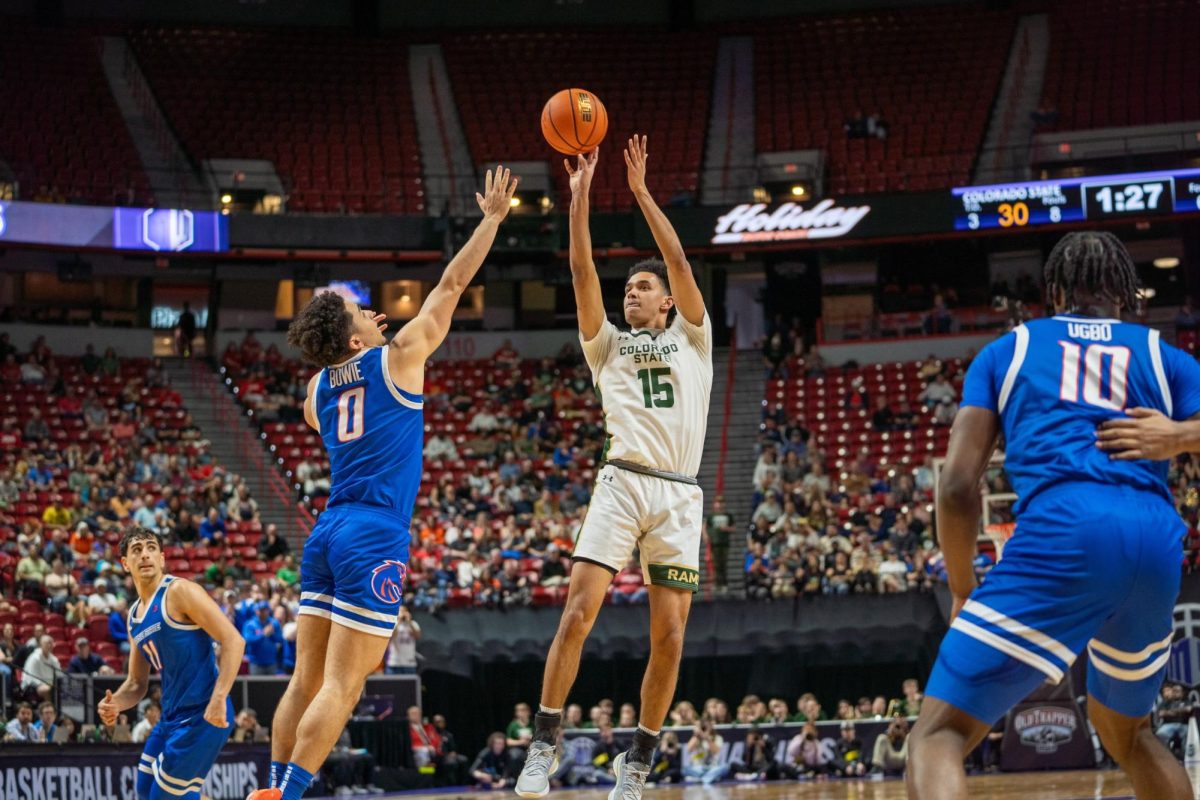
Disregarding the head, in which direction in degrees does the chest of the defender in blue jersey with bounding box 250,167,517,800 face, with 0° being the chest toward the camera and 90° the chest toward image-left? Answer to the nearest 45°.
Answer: approximately 225°

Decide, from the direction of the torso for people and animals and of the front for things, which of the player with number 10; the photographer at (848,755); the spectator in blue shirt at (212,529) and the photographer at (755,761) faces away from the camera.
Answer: the player with number 10

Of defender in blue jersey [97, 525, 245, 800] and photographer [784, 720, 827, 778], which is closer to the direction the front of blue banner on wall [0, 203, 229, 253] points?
the defender in blue jersey

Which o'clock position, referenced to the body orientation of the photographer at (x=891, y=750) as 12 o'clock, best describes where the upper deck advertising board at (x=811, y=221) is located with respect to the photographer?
The upper deck advertising board is roughly at 6 o'clock from the photographer.

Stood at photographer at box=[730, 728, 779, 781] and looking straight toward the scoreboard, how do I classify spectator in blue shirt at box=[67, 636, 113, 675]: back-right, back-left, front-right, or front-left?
back-left

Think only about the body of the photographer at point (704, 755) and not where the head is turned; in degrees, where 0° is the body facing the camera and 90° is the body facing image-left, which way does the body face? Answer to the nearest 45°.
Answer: approximately 0°

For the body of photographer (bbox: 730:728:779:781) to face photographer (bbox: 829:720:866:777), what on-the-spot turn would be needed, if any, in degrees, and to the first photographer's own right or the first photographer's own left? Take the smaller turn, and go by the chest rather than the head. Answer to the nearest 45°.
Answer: approximately 90° to the first photographer's own left

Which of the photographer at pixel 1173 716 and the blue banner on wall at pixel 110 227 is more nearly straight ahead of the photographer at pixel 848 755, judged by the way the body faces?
the photographer

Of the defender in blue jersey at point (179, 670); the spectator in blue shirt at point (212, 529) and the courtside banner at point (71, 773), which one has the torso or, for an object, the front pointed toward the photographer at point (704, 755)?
the spectator in blue shirt

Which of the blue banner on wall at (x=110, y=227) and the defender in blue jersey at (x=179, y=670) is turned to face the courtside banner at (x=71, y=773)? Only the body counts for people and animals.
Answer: the blue banner on wall

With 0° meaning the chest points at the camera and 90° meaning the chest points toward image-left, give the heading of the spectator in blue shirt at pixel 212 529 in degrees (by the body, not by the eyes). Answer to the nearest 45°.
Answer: approximately 315°

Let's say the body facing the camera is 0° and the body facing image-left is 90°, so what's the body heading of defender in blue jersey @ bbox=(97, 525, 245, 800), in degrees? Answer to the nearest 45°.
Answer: approximately 45°
